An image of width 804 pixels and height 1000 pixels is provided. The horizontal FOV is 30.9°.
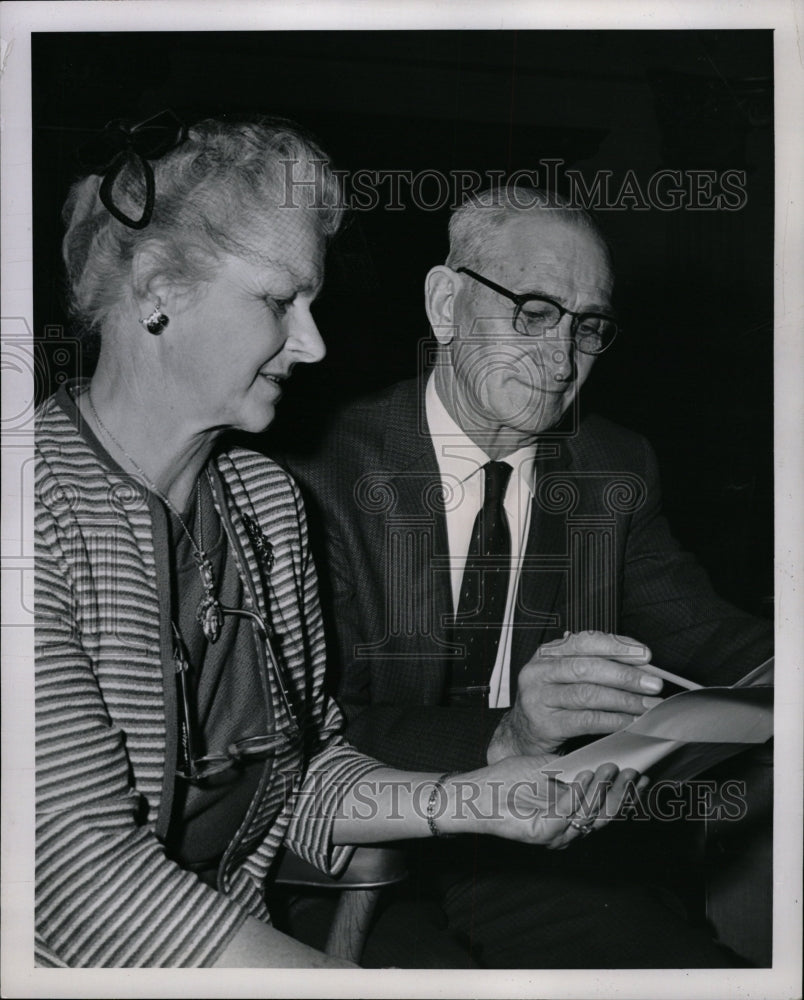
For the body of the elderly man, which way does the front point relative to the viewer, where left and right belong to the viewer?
facing the viewer and to the right of the viewer

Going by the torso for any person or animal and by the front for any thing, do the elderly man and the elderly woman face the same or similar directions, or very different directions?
same or similar directions

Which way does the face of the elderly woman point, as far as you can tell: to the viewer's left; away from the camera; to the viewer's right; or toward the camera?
to the viewer's right

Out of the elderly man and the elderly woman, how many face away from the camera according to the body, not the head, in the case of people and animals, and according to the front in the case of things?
0

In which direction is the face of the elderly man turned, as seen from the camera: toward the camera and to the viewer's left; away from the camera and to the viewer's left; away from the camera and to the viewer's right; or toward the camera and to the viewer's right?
toward the camera and to the viewer's right
